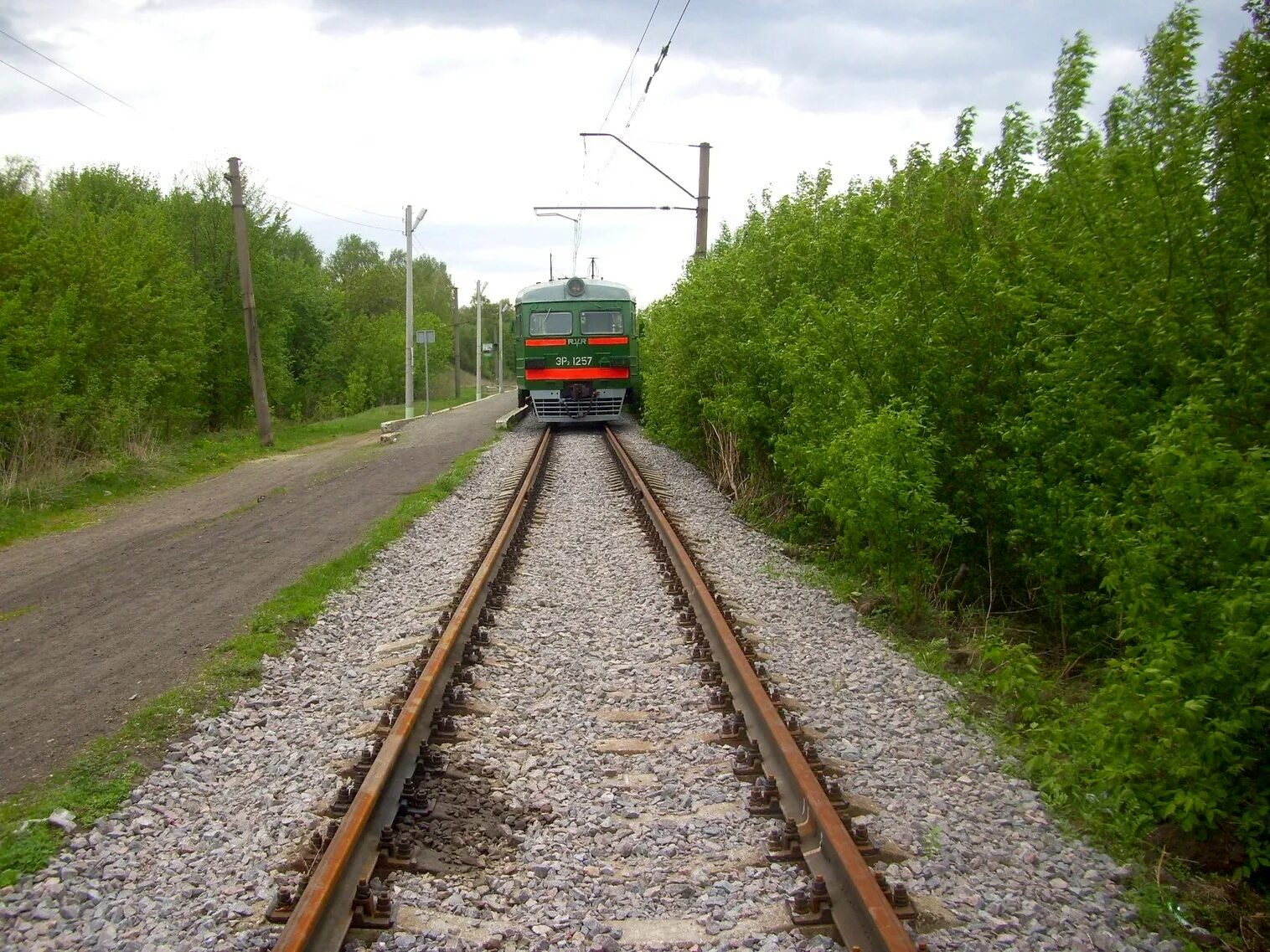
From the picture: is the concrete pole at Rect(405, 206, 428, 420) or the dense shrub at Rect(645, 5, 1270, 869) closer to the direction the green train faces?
the dense shrub

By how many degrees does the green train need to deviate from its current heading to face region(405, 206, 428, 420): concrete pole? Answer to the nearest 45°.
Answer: approximately 135° to its right

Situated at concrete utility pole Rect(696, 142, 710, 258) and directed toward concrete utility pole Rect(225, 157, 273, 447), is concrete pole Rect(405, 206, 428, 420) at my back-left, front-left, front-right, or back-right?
front-right

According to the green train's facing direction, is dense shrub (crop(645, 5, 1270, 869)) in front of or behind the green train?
in front

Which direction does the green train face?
toward the camera

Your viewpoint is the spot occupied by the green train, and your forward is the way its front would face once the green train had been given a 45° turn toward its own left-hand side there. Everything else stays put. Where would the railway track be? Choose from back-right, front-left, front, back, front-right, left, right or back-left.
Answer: front-right

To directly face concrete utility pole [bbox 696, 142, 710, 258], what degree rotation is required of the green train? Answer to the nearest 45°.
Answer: approximately 45° to its left
